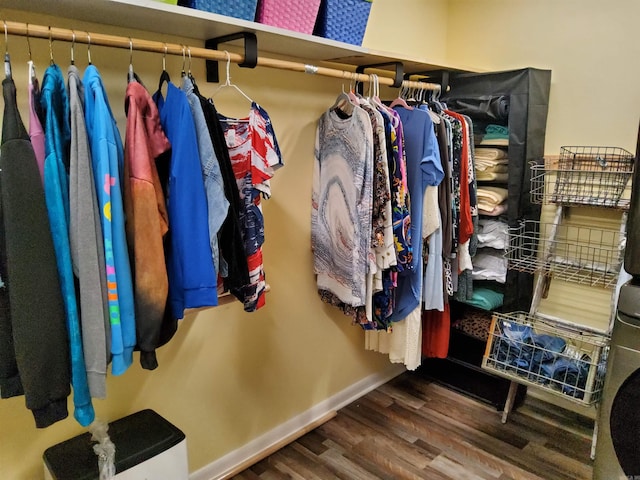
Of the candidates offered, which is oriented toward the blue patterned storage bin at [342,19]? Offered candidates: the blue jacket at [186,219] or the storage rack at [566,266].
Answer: the storage rack

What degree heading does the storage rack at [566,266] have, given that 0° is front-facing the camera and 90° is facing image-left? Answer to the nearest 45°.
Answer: approximately 45°

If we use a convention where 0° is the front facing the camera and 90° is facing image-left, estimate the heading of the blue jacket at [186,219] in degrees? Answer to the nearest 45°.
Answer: approximately 90°

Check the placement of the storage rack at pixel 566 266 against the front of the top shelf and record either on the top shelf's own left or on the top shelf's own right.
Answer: on the top shelf's own left

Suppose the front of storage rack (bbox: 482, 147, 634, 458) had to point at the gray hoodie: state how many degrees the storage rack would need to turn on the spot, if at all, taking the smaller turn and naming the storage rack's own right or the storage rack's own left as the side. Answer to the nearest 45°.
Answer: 0° — it already faces it
